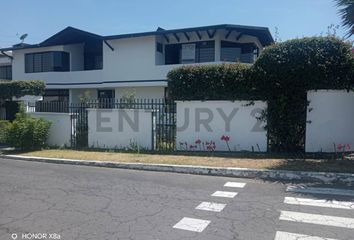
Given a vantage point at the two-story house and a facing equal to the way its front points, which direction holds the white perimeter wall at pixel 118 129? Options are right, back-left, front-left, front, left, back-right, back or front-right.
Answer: front

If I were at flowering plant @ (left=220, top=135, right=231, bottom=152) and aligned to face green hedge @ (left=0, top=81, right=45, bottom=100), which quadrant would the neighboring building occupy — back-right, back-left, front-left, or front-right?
front-right

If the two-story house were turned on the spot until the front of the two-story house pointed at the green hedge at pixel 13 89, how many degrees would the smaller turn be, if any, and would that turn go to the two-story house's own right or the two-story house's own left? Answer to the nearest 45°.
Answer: approximately 45° to the two-story house's own right

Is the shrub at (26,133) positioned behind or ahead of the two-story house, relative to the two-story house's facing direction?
ahead

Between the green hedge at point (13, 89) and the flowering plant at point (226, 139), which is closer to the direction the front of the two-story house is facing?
the flowering plant

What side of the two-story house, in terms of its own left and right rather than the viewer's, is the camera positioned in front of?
front

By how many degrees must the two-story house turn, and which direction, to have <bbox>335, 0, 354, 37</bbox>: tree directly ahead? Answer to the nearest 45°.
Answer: approximately 45° to its left

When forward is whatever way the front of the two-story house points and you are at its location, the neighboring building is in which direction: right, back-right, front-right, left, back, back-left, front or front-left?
back-right

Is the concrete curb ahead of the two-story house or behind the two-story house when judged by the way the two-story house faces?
ahead

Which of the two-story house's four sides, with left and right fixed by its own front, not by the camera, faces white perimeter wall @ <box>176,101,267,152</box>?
front

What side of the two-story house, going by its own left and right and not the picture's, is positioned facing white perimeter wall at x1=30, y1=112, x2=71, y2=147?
front

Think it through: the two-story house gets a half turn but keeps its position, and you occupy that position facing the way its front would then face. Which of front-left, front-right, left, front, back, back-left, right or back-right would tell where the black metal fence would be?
back
